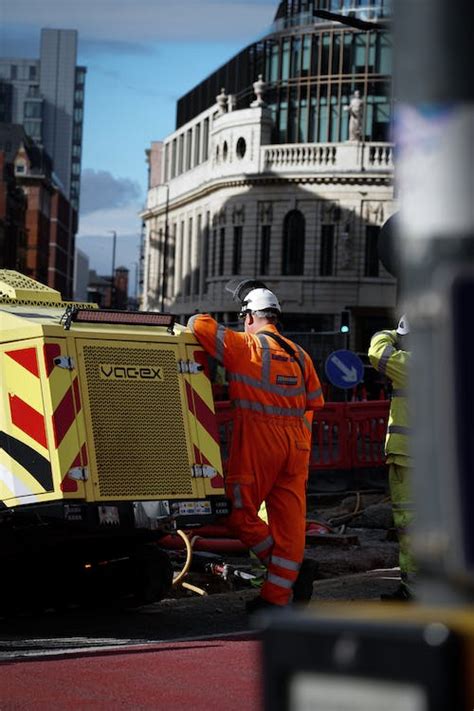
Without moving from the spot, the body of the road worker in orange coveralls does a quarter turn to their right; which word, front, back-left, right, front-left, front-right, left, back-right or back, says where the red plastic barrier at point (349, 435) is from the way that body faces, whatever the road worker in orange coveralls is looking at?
front-left

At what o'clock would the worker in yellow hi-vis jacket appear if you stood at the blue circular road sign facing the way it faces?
The worker in yellow hi-vis jacket is roughly at 12 o'clock from the blue circular road sign.

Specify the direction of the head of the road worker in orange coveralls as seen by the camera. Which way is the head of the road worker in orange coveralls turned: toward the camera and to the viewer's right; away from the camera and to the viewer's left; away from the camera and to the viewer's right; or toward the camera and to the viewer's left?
away from the camera and to the viewer's left

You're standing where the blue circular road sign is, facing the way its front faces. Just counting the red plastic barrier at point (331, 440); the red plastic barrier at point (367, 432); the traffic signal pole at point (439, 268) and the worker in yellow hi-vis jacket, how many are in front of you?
4

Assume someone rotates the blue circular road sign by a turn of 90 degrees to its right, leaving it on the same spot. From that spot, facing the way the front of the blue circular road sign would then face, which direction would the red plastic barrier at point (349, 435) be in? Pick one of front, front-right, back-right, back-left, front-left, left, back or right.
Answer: left

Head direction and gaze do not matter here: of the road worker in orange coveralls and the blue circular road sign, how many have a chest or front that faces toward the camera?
1

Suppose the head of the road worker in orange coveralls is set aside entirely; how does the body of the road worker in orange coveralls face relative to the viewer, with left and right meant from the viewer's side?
facing away from the viewer and to the left of the viewer

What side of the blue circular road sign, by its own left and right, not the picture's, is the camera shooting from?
front

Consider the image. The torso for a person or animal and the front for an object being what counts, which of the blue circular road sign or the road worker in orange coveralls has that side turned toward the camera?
the blue circular road sign

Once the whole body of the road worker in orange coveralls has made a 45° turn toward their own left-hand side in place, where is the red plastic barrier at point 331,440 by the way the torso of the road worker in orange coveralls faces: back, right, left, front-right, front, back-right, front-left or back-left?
right

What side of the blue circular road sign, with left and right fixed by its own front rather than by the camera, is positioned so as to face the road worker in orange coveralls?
front

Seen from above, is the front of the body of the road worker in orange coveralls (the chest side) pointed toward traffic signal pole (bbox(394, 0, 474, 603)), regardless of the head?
no

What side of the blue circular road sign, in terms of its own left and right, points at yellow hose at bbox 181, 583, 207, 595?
front

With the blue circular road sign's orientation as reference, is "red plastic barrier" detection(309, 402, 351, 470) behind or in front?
in front
